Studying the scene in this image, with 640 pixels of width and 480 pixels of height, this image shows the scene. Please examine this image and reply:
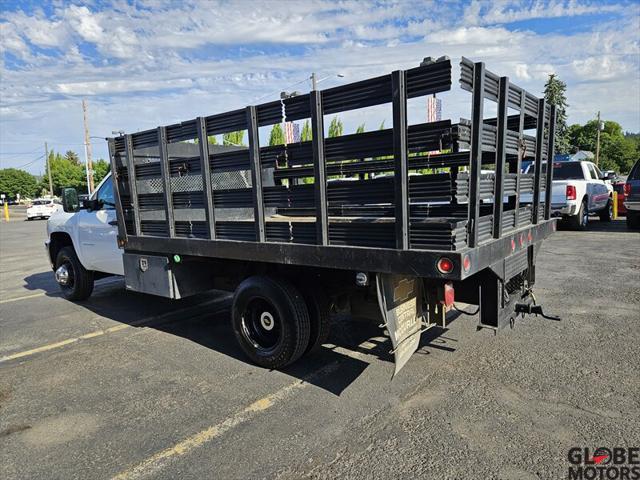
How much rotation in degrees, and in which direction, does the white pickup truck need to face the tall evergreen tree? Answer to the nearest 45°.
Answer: approximately 45° to its left

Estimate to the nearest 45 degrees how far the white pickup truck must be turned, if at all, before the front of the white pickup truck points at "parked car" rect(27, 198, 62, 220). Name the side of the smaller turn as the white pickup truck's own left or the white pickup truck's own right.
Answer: approximately 135° to the white pickup truck's own left

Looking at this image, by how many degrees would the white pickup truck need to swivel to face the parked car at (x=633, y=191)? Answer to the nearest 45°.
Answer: approximately 45° to its right

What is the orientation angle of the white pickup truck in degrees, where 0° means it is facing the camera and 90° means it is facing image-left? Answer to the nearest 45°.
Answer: approximately 225°
